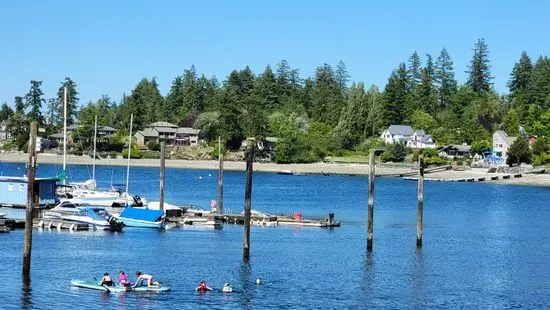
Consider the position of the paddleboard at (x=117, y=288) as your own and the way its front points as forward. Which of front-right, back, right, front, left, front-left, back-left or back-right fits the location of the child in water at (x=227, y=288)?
back

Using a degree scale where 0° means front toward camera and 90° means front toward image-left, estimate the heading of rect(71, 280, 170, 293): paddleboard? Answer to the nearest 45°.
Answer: approximately 90°
